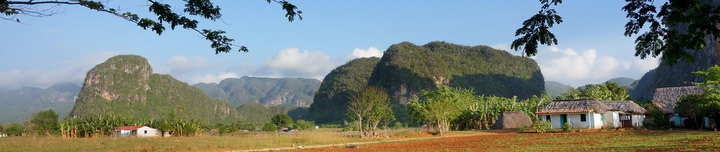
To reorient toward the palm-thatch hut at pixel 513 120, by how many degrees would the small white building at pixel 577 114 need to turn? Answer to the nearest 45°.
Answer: approximately 90° to its right

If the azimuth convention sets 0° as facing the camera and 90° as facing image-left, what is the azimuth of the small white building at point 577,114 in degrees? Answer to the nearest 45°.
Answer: approximately 45°
